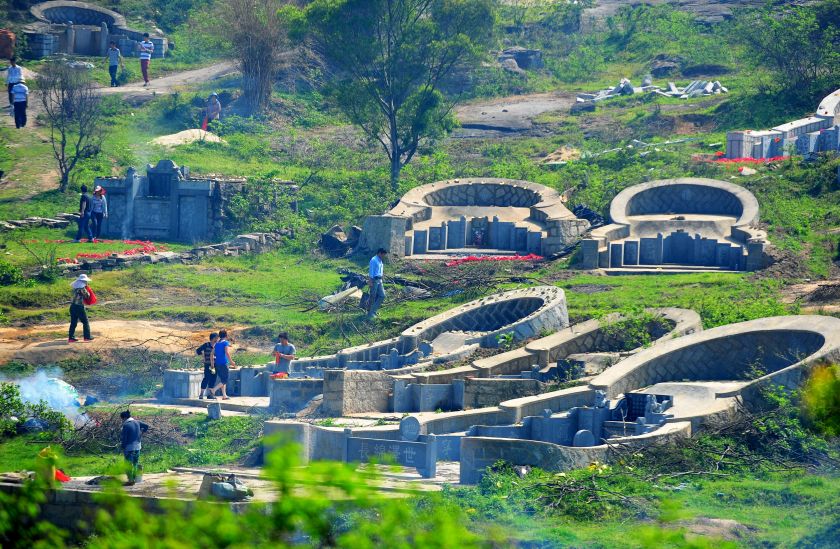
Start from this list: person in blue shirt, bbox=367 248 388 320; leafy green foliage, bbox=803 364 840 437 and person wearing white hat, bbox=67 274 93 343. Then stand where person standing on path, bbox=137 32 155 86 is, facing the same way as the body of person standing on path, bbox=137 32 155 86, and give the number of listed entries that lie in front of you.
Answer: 3

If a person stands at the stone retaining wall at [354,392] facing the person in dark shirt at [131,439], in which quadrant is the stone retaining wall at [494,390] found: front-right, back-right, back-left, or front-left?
back-left

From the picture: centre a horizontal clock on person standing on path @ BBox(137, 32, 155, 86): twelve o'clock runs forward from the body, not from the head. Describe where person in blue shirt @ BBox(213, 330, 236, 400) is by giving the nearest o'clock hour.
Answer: The person in blue shirt is roughly at 12 o'clock from the person standing on path.

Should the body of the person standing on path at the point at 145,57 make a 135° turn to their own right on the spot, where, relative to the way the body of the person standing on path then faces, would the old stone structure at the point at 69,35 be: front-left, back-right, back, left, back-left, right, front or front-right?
front

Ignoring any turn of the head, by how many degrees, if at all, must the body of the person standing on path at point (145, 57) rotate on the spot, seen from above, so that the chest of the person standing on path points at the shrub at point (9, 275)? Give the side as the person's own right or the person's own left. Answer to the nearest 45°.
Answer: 0° — they already face it

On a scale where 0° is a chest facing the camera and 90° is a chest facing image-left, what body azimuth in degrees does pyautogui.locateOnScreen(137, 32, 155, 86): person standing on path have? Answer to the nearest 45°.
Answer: approximately 0°

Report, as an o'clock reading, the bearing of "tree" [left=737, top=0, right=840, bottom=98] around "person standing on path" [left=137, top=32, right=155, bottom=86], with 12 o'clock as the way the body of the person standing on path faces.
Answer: The tree is roughly at 10 o'clock from the person standing on path.
